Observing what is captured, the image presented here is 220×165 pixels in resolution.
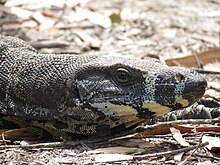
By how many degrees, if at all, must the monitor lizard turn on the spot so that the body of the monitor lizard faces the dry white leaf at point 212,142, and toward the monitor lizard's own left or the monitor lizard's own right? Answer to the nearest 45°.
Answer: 0° — it already faces it

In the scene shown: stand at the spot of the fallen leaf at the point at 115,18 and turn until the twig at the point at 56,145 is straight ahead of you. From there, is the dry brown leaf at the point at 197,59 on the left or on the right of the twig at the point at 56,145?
left

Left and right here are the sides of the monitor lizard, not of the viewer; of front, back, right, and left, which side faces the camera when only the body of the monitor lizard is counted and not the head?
right

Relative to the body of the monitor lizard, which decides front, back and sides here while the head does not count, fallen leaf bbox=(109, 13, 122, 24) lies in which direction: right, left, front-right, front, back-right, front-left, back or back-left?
left
